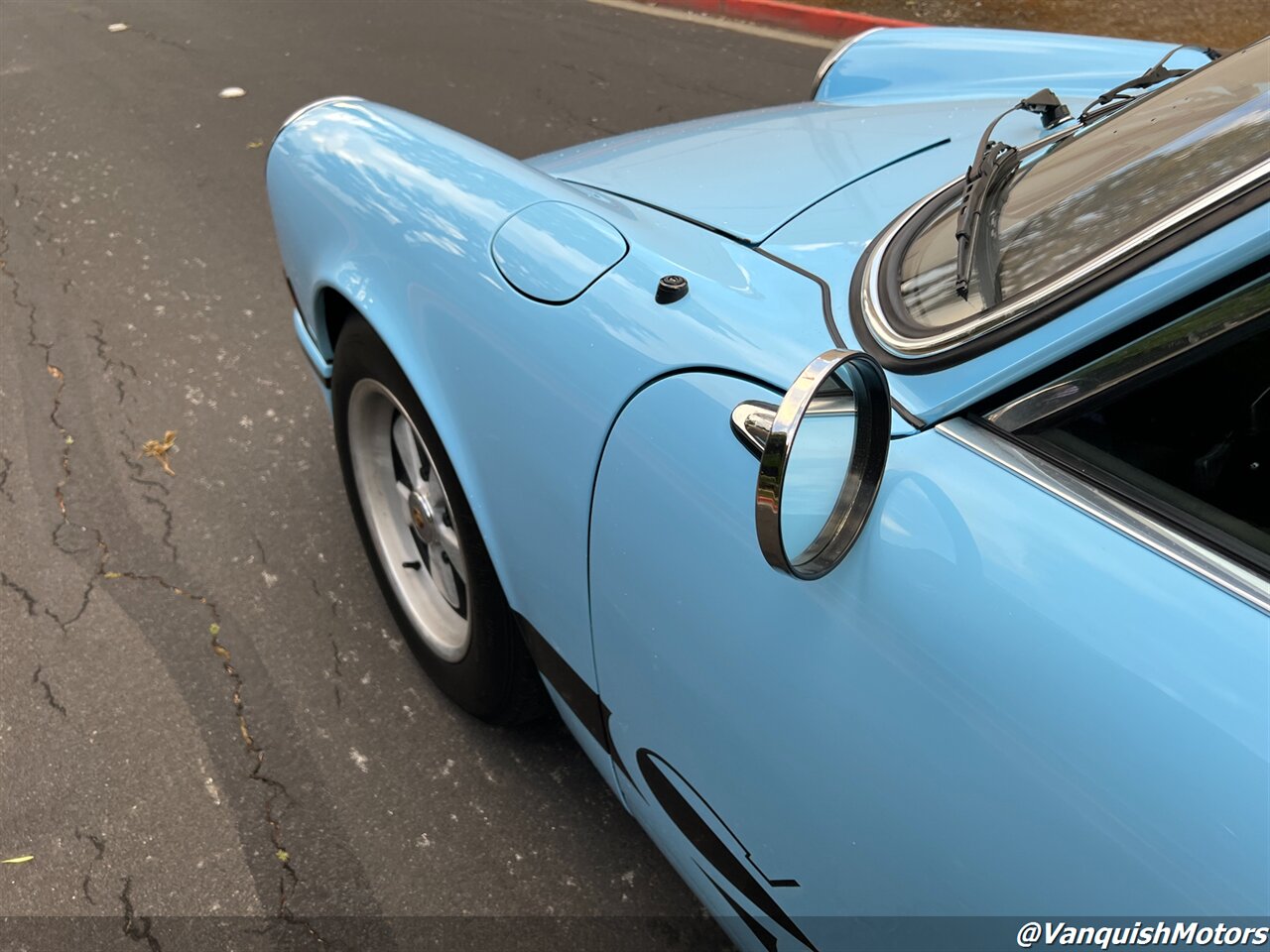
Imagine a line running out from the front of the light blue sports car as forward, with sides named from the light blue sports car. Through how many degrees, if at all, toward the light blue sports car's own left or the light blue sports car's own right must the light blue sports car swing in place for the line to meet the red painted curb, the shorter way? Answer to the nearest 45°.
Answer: approximately 45° to the light blue sports car's own right

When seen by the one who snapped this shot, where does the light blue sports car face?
facing away from the viewer and to the left of the viewer

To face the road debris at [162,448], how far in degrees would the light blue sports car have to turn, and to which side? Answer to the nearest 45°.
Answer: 0° — it already faces it
